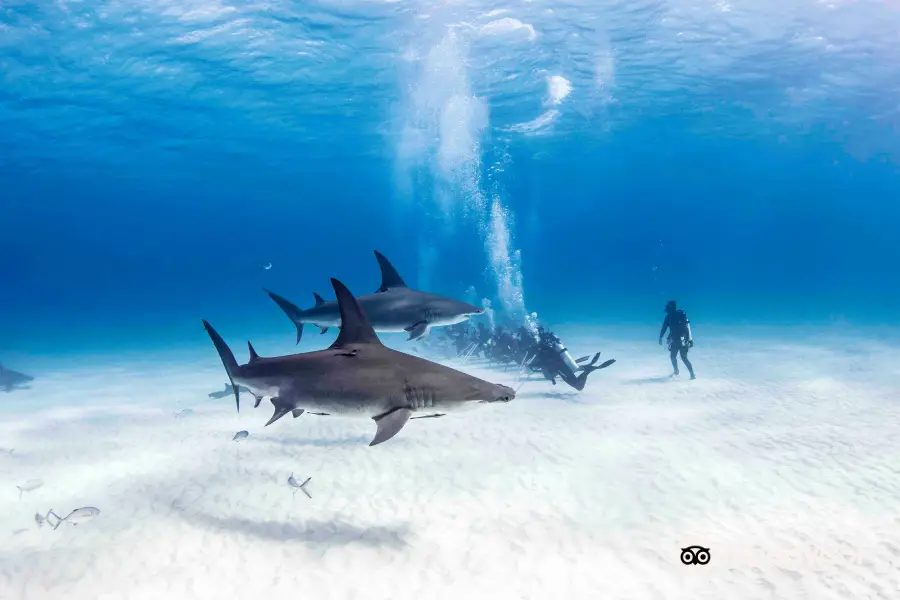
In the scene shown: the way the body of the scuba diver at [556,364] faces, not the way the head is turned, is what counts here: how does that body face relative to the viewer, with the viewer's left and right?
facing to the left of the viewer

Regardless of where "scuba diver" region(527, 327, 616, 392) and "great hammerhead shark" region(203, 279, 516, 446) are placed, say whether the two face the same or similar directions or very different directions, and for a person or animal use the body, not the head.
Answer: very different directions

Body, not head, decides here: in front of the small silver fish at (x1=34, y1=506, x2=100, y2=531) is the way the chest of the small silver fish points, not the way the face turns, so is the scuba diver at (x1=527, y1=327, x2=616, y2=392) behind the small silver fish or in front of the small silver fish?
in front

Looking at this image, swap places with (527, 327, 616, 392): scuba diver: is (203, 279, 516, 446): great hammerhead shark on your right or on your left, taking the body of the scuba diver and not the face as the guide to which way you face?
on your left

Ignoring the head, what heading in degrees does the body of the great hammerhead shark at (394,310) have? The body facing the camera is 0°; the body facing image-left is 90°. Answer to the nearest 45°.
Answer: approximately 270°

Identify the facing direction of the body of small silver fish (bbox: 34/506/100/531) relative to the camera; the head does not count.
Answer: to the viewer's right

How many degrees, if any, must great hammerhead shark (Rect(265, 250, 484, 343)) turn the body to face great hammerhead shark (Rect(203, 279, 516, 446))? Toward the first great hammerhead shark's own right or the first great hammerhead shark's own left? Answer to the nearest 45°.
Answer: approximately 90° to the first great hammerhead shark's own right

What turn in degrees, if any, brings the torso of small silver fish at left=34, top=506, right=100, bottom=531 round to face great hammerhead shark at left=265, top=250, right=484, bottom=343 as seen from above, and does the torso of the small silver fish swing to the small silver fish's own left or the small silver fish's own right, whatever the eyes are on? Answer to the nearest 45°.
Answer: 0° — it already faces it

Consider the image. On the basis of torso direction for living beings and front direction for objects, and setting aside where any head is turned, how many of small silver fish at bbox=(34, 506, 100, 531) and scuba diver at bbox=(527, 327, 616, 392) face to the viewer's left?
1

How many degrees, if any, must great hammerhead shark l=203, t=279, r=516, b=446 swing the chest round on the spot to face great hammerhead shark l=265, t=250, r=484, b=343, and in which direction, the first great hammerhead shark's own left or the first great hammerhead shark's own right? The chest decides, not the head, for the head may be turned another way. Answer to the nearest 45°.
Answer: approximately 90° to the first great hammerhead shark's own left

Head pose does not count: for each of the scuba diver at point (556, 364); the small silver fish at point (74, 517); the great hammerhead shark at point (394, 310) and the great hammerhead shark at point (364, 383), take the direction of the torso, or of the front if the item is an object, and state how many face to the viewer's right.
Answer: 3

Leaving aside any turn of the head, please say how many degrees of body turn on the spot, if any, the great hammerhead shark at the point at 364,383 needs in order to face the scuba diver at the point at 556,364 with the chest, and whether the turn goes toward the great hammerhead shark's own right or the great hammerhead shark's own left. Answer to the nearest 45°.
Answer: approximately 45° to the great hammerhead shark's own left

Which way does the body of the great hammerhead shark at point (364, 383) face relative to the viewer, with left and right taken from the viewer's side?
facing to the right of the viewer
